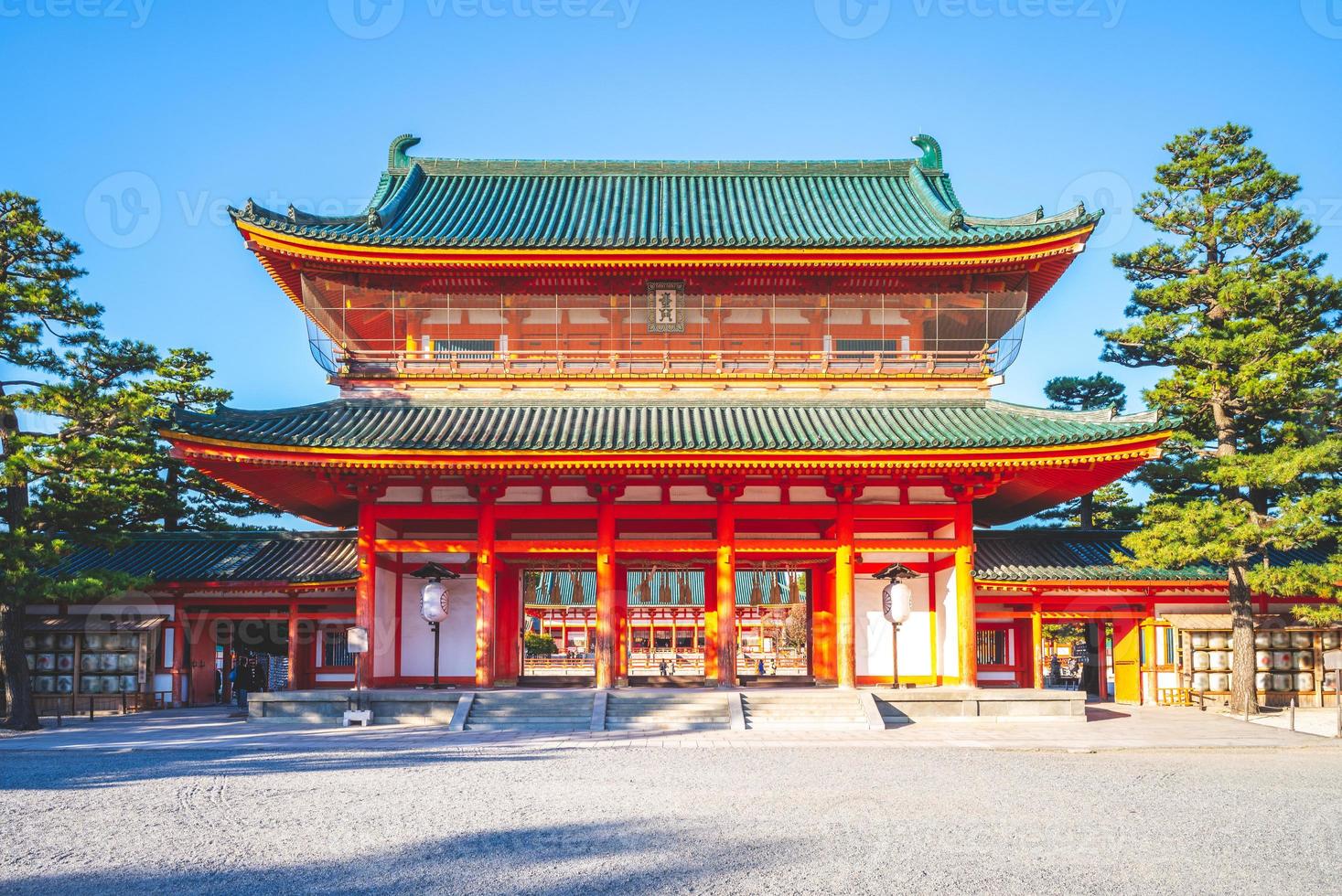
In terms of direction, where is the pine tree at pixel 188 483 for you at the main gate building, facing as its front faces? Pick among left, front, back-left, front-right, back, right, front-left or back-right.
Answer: back-right

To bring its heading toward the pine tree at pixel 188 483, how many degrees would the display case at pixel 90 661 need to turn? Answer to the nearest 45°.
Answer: approximately 180°

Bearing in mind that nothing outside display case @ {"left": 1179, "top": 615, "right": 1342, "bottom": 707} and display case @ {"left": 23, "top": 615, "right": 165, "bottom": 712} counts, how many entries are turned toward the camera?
2

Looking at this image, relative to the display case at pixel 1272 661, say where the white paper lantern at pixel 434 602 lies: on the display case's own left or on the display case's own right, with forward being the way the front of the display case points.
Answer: on the display case's own right

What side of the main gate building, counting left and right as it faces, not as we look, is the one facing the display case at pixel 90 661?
right

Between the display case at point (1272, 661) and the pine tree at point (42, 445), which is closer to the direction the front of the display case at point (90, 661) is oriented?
the pine tree

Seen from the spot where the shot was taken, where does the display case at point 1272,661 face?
facing the viewer

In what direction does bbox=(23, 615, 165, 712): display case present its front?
toward the camera

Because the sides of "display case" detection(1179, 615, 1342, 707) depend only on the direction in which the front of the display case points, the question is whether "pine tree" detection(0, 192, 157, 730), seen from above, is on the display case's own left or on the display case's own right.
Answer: on the display case's own right

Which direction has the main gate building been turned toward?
toward the camera

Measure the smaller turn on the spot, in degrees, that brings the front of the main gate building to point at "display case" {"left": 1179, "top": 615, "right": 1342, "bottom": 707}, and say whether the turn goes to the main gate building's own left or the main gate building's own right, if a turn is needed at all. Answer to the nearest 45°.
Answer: approximately 90° to the main gate building's own left

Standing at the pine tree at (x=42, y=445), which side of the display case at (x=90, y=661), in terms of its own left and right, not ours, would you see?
front

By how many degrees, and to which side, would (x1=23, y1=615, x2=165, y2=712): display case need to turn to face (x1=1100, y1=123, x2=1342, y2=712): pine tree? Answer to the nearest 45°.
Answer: approximately 45° to its left

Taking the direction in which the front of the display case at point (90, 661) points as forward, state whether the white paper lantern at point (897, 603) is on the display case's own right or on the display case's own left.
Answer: on the display case's own left

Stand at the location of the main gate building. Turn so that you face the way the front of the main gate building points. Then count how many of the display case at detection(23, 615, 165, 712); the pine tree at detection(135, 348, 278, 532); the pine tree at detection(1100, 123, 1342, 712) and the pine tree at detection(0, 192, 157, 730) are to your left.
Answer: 1

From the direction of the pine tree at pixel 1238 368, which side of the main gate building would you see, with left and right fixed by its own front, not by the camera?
left
